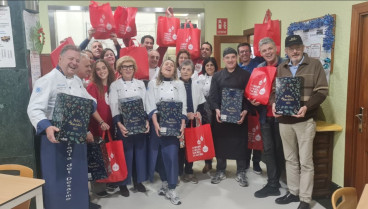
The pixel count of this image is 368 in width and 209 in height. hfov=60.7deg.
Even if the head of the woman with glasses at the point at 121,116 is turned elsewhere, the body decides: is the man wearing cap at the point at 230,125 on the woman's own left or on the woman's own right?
on the woman's own left

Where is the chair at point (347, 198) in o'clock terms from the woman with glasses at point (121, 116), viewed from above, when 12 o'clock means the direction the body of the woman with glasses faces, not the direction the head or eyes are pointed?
The chair is roughly at 11 o'clock from the woman with glasses.

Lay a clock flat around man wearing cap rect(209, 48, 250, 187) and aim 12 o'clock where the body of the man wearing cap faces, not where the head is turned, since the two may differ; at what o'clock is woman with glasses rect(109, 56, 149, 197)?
The woman with glasses is roughly at 2 o'clock from the man wearing cap.

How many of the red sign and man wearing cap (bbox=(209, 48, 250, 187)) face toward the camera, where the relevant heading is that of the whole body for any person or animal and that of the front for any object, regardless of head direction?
2

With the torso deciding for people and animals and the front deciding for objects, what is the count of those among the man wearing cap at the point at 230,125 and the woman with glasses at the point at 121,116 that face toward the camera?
2

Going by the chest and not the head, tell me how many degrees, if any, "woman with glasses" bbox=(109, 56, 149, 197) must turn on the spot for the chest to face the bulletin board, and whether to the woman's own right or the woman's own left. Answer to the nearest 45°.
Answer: approximately 90° to the woman's own left

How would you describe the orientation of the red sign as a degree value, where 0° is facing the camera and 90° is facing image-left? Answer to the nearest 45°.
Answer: approximately 0°
